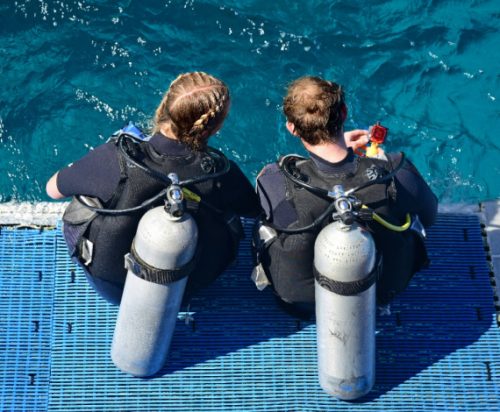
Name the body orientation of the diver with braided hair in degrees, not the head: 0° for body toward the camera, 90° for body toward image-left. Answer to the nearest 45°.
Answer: approximately 180°

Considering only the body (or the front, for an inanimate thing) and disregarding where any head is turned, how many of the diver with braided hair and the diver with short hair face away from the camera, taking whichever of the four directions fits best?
2

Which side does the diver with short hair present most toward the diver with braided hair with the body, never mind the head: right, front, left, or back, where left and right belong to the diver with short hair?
left

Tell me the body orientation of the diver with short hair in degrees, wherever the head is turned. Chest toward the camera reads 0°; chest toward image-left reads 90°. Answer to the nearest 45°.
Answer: approximately 180°

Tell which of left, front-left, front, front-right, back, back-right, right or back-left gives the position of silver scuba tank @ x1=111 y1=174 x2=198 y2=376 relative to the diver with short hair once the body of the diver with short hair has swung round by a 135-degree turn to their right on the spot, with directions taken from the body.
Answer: right

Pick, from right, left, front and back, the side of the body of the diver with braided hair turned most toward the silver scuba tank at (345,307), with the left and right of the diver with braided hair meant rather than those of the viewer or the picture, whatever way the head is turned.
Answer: right

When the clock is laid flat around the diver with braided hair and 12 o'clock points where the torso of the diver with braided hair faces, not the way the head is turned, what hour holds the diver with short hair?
The diver with short hair is roughly at 3 o'clock from the diver with braided hair.
